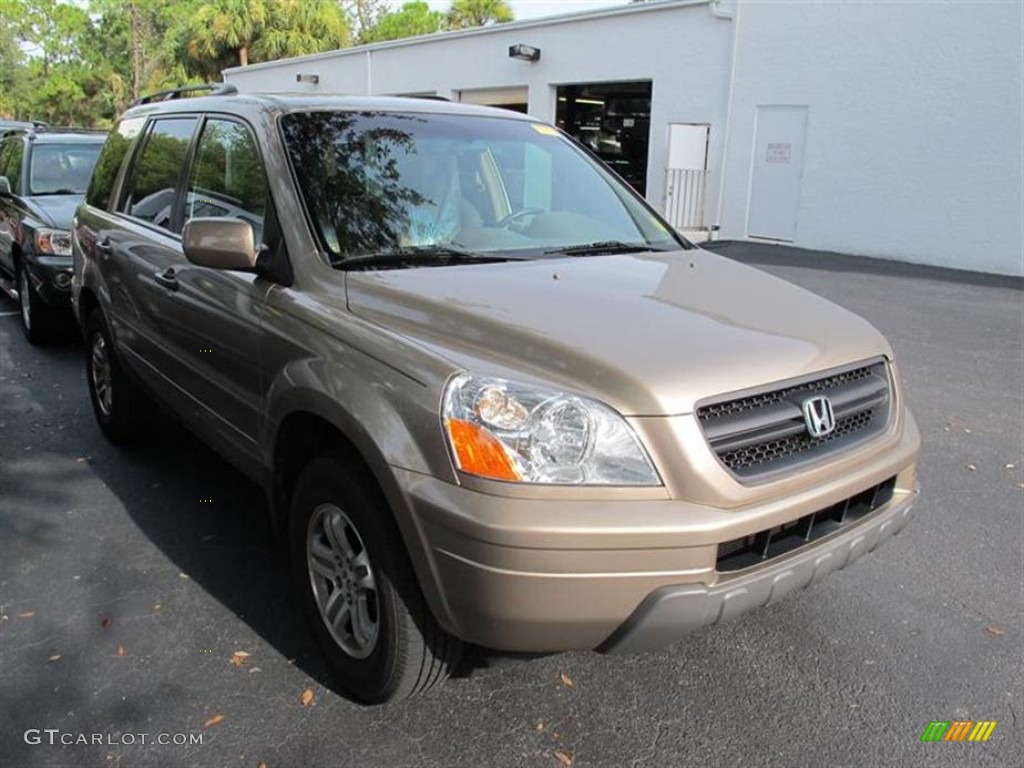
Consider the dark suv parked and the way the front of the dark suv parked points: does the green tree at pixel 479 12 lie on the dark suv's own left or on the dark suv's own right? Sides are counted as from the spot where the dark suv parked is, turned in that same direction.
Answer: on the dark suv's own left

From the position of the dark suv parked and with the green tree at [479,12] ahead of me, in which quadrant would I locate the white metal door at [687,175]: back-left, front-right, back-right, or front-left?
front-right

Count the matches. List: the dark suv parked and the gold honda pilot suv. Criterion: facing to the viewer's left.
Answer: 0

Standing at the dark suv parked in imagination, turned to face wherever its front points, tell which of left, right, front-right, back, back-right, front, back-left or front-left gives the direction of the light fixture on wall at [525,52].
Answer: left

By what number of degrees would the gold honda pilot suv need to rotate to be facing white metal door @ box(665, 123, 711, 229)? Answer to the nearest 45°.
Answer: approximately 135° to its left

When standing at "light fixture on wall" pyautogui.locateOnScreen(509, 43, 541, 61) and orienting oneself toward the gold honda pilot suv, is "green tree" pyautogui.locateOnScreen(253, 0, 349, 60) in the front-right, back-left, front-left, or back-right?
back-right

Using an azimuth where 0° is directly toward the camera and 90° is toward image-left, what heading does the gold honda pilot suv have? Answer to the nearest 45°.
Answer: approximately 315°

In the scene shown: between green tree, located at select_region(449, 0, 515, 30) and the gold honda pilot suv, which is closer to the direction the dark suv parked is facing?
the gold honda pilot suv

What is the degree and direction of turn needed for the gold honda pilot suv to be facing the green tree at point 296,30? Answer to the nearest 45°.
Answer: approximately 135° to its left

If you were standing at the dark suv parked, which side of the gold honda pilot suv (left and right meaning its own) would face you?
back

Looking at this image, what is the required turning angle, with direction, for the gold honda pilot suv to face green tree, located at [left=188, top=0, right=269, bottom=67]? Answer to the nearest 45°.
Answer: approximately 135° to its left

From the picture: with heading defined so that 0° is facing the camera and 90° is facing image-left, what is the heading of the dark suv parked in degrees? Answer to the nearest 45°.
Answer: approximately 315°

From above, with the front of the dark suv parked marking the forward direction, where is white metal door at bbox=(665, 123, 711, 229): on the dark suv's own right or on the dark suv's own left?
on the dark suv's own left
